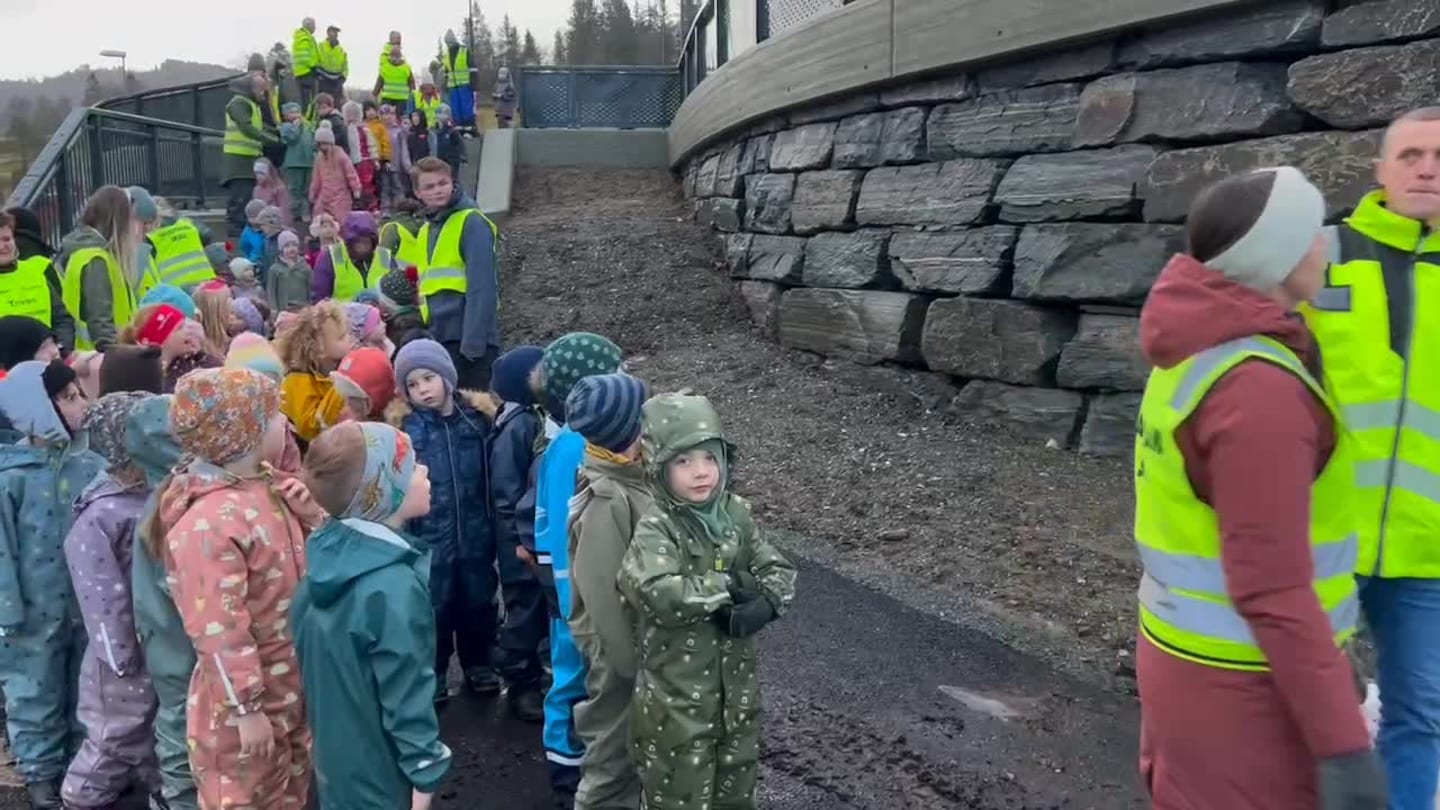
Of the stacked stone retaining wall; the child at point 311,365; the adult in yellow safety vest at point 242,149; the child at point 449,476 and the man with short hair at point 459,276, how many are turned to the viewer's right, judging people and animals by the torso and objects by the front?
2

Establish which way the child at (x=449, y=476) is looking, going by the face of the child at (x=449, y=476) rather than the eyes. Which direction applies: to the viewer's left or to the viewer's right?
to the viewer's left

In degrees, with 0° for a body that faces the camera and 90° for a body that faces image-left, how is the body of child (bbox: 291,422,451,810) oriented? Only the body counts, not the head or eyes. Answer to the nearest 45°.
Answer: approximately 225°

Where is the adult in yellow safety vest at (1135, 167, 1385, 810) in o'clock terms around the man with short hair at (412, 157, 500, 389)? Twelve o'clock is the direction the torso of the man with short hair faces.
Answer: The adult in yellow safety vest is roughly at 10 o'clock from the man with short hair.

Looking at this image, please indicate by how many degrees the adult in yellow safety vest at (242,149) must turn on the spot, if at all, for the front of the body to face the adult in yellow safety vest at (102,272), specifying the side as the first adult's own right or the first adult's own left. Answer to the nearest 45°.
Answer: approximately 90° to the first adult's own right

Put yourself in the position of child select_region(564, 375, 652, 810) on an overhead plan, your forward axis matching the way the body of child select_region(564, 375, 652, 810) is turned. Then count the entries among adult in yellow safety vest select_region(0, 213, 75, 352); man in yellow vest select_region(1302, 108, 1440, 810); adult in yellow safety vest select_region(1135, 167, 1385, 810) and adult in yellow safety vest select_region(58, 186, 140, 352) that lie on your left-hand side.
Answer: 2

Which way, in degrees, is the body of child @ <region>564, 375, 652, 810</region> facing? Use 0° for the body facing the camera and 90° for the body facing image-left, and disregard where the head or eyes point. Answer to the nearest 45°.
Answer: approximately 225°

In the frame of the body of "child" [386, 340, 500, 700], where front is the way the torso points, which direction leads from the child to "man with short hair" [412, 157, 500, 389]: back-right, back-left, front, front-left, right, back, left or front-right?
back
